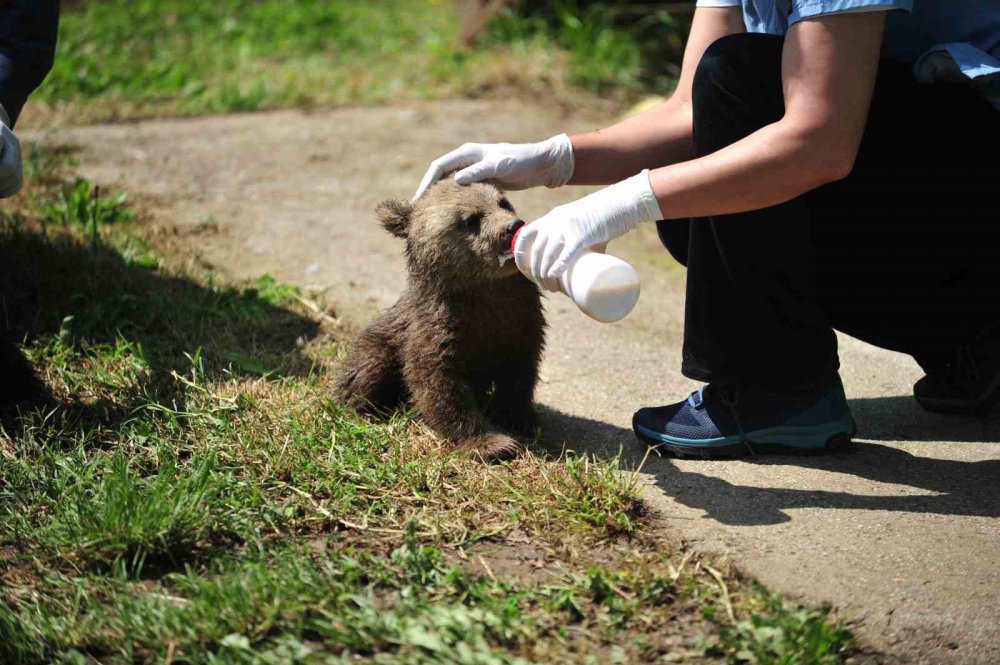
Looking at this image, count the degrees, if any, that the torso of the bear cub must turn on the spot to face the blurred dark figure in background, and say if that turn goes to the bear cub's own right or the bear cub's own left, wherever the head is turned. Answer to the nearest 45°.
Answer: approximately 180°

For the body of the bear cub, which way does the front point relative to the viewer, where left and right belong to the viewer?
facing the viewer and to the right of the viewer

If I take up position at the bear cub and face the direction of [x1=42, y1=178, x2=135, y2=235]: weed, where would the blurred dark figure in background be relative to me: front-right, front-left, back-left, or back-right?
front-left

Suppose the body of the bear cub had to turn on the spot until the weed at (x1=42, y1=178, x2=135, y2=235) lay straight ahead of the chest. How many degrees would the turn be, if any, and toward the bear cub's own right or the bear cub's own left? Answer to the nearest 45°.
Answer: approximately 180°
